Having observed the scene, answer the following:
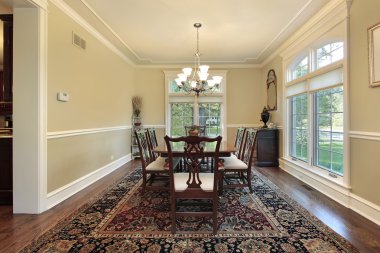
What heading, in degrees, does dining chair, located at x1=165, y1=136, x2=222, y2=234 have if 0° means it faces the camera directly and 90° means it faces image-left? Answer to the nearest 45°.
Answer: approximately 180°

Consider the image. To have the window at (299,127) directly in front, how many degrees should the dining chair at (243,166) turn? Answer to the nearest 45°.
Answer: approximately 135° to its right

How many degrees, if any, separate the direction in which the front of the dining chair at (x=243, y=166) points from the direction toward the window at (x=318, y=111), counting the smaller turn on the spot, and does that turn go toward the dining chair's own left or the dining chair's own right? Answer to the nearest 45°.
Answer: approximately 135° to the dining chair's own right

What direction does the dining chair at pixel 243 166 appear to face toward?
to the viewer's left

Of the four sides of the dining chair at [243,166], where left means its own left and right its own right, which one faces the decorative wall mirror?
right

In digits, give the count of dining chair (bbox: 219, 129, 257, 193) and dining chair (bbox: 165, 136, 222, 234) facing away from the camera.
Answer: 1

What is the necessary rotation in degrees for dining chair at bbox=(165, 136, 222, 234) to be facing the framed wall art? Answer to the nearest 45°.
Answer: approximately 90° to its right

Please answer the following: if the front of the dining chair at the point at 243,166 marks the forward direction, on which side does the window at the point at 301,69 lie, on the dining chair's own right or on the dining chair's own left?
on the dining chair's own right

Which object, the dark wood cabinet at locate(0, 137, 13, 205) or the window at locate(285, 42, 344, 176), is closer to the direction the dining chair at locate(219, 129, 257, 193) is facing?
the dark wood cabinet

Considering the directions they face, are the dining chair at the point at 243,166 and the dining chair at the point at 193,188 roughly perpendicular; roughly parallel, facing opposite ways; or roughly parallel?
roughly perpendicular

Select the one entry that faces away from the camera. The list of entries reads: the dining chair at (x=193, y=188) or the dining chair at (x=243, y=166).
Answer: the dining chair at (x=193, y=188)
